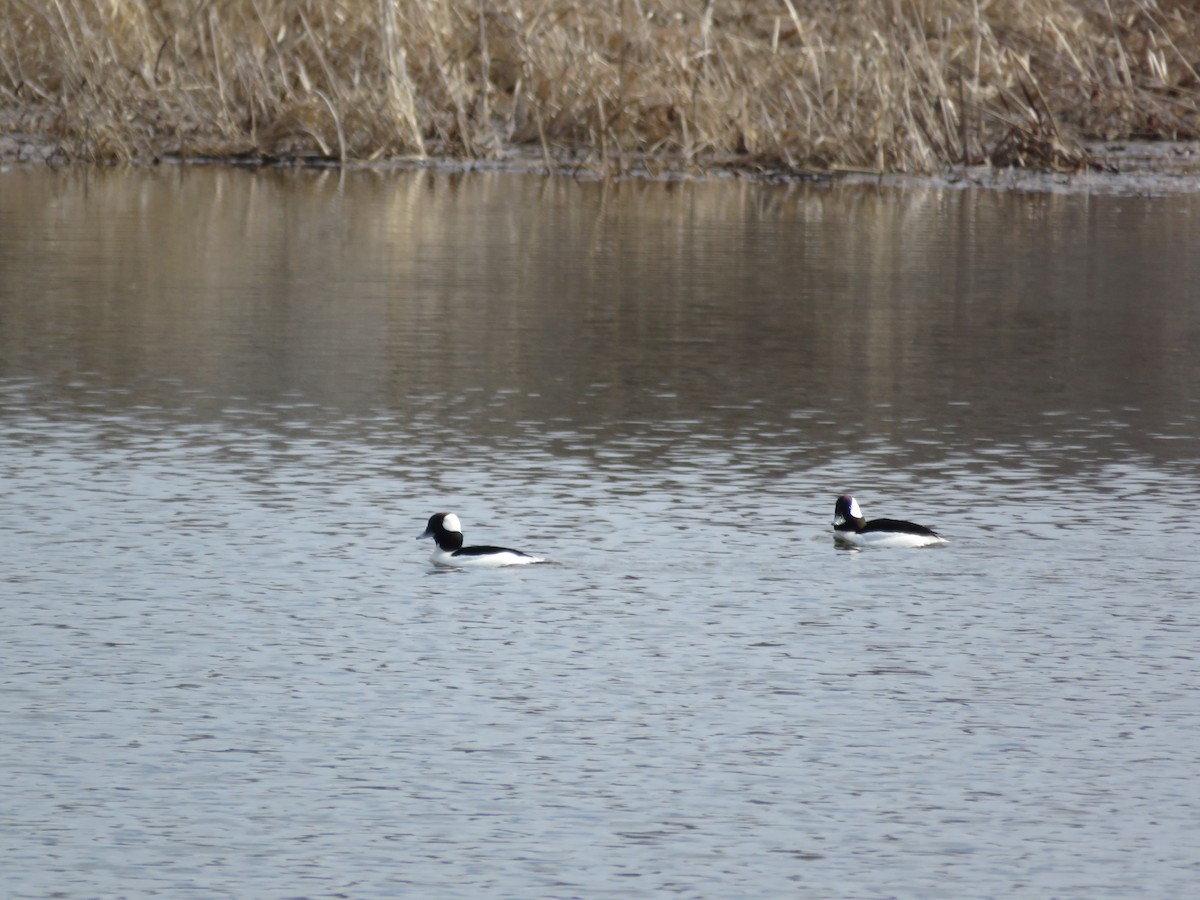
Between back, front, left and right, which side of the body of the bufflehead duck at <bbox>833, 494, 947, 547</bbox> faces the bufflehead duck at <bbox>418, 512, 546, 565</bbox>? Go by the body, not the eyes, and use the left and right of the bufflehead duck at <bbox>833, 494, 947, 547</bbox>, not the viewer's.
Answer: front

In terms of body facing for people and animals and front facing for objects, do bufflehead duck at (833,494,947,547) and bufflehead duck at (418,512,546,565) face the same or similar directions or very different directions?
same or similar directions

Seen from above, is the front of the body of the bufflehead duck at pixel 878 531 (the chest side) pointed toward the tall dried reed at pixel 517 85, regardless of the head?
no

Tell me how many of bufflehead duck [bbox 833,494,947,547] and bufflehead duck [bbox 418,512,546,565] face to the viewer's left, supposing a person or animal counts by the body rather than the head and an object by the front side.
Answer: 2

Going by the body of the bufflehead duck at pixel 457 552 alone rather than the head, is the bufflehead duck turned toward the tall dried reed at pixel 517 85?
no

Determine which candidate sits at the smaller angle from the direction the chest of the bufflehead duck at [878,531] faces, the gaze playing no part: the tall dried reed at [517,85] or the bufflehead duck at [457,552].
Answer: the bufflehead duck

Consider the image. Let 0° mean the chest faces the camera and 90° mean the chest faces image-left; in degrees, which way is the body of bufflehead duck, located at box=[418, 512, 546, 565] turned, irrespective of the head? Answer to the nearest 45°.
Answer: approximately 90°

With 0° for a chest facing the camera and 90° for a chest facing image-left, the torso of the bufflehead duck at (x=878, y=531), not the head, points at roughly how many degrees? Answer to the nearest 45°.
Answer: approximately 90°

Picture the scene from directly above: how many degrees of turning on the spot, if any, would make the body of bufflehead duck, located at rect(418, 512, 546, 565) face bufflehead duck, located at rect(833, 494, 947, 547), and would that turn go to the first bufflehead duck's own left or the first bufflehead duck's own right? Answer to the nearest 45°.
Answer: approximately 180°
